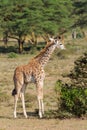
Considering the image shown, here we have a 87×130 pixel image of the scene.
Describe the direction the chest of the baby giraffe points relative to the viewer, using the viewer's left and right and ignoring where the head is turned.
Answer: facing to the right of the viewer

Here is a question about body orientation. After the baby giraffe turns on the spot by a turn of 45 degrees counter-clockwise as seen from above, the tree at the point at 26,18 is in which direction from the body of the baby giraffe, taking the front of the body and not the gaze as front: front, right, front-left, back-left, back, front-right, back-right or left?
front-left
